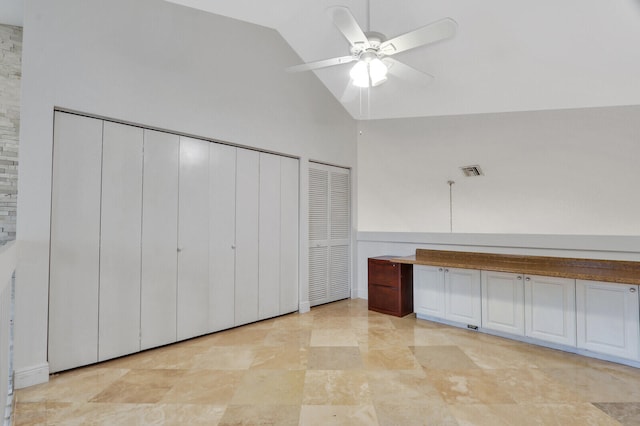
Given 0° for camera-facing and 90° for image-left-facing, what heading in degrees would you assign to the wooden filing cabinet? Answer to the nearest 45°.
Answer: approximately 45°
